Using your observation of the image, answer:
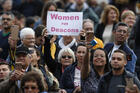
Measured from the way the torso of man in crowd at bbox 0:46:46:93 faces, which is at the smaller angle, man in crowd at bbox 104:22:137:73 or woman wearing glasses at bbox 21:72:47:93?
the woman wearing glasses

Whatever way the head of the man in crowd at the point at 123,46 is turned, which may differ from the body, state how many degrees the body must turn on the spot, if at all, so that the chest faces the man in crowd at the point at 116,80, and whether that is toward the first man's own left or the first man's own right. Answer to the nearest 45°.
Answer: approximately 45° to the first man's own left

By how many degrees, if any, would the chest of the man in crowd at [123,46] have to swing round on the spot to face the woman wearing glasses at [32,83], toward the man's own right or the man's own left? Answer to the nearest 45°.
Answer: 0° — they already face them

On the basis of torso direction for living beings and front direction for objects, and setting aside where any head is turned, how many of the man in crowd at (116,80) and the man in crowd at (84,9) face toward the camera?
2

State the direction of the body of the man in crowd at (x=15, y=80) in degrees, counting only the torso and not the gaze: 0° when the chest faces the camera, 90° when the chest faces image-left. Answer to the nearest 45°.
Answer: approximately 45°

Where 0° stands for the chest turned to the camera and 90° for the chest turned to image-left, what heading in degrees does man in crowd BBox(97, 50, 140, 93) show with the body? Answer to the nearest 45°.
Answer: approximately 0°
